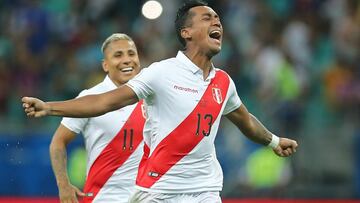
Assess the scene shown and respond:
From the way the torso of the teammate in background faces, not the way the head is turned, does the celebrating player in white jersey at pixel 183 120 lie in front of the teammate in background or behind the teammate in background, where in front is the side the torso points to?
in front

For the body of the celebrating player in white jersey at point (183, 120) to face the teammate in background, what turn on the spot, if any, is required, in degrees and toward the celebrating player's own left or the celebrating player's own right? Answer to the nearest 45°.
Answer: approximately 180°

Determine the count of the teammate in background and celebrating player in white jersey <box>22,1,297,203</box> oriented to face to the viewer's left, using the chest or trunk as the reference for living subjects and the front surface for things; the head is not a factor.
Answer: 0

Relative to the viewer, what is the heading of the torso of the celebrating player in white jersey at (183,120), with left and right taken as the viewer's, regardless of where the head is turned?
facing the viewer and to the right of the viewer

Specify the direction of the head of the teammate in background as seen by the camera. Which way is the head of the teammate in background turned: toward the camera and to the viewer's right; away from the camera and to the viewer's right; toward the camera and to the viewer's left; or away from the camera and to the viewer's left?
toward the camera and to the viewer's right

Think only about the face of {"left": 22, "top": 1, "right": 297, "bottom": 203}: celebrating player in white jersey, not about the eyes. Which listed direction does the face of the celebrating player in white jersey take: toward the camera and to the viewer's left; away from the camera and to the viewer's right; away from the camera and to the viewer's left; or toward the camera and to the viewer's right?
toward the camera and to the viewer's right

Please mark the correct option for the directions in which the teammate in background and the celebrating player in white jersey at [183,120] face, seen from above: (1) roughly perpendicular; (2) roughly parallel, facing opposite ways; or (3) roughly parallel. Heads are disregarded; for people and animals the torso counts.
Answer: roughly parallel
